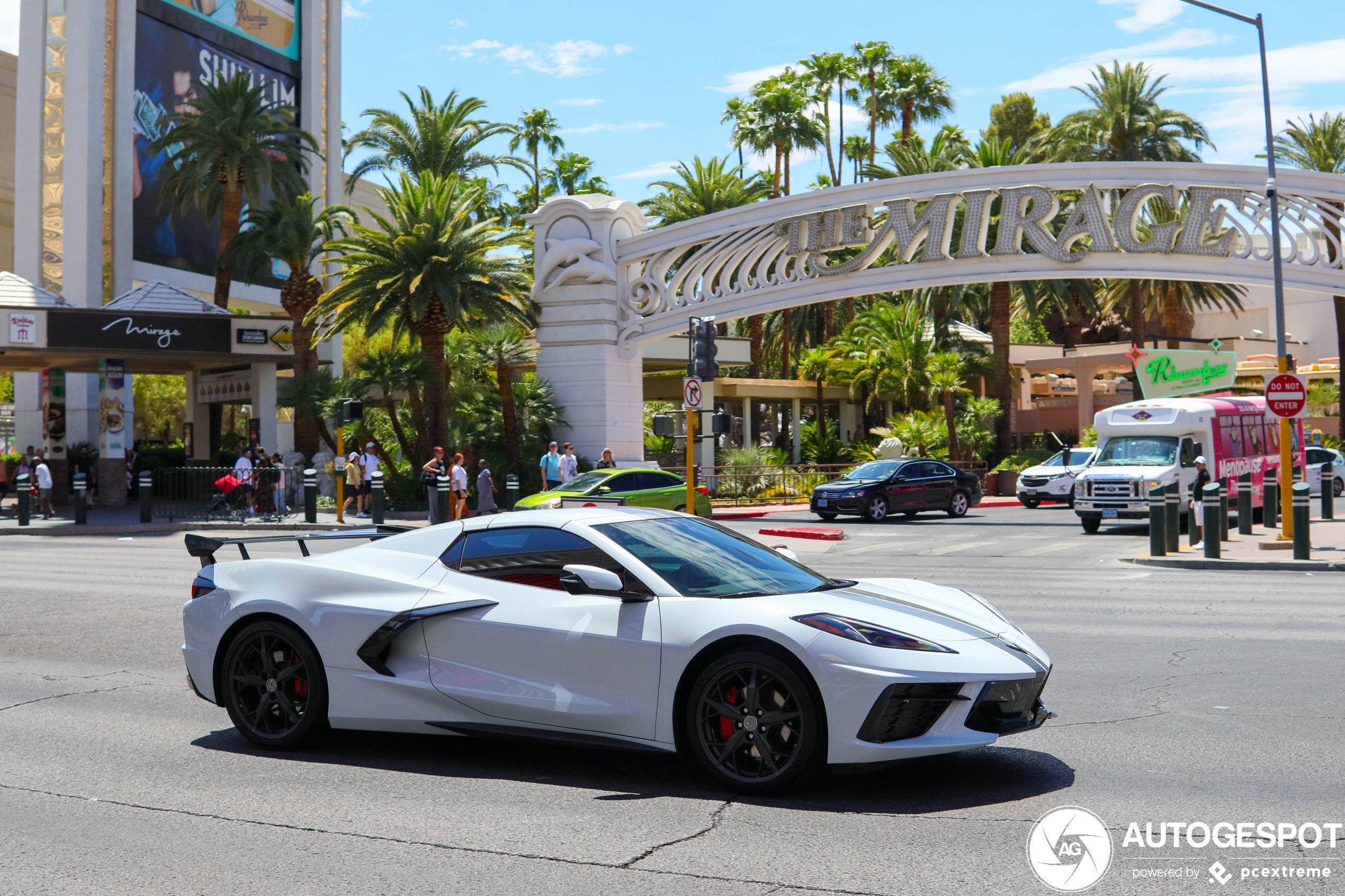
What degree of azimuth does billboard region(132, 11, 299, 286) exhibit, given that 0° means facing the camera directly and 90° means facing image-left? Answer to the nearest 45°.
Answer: approximately 315°

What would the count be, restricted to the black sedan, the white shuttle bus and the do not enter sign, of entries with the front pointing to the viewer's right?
0

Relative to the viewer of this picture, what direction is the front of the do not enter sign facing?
facing the viewer

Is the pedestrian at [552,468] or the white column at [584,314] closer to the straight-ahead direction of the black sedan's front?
the pedestrian

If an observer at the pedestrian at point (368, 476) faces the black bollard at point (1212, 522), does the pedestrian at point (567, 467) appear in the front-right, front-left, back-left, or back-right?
front-left

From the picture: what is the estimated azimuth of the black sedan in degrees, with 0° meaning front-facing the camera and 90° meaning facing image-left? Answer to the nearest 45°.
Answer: approximately 45°

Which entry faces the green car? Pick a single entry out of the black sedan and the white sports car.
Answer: the black sedan

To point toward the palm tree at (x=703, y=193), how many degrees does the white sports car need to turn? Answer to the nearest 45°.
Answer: approximately 135° to its left

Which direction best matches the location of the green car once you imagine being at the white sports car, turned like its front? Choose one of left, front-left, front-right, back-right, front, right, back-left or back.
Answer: back-left
